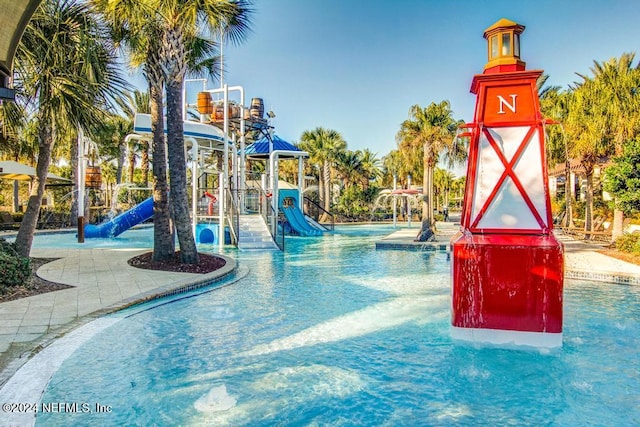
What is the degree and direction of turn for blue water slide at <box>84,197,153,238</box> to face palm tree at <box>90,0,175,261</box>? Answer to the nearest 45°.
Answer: approximately 90° to its left

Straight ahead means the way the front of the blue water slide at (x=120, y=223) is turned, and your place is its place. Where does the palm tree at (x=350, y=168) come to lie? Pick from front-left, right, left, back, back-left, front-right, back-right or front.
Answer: back-right

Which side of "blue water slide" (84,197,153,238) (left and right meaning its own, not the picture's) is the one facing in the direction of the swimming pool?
left

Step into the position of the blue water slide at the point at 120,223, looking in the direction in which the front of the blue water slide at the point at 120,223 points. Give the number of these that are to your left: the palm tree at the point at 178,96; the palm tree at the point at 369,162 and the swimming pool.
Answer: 2

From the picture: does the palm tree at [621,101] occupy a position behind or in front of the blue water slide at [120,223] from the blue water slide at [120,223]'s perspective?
behind

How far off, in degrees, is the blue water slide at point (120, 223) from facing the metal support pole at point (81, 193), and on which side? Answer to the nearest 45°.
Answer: approximately 45° to its left

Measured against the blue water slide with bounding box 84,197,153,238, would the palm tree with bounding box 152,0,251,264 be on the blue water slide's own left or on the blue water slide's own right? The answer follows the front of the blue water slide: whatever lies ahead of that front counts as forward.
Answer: on the blue water slide's own left

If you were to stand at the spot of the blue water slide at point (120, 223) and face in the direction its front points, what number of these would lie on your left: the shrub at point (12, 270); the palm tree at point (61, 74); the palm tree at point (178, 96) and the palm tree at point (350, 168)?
3

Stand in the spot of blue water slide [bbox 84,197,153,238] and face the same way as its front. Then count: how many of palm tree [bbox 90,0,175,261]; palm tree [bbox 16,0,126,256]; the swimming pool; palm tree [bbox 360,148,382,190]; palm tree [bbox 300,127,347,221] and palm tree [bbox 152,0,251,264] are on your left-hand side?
4

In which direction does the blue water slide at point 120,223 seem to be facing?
to the viewer's left

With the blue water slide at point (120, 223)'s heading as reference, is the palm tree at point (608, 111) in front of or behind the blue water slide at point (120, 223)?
behind

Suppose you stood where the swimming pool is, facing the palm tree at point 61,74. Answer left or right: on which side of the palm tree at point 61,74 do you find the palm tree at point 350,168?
right

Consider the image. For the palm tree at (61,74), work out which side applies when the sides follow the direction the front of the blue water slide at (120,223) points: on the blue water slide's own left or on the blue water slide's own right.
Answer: on the blue water slide's own left
